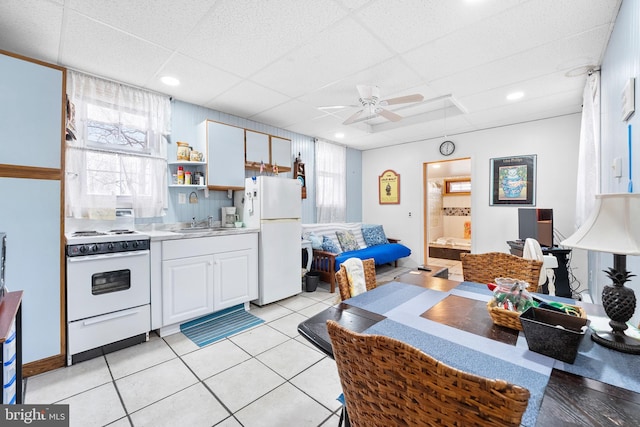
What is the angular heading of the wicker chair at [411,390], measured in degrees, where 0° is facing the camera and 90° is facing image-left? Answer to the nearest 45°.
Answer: approximately 225°

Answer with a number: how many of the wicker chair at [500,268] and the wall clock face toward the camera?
2

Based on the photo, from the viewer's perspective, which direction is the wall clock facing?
toward the camera

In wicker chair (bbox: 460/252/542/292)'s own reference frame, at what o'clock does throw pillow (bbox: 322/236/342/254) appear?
The throw pillow is roughly at 4 o'clock from the wicker chair.

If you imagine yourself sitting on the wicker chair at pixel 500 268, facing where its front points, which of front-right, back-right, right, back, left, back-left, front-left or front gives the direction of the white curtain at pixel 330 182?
back-right

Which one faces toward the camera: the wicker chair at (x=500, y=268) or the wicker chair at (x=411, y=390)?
the wicker chair at (x=500, y=268)

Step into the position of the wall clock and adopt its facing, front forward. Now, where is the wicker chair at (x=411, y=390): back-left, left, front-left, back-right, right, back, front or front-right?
front

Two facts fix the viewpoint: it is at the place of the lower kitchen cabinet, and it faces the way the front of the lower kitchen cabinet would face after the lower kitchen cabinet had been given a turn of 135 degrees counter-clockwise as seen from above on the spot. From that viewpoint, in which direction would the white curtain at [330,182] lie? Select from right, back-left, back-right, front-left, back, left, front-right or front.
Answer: front-right

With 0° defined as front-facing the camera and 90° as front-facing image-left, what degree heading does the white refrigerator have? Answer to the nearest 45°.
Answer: approximately 315°

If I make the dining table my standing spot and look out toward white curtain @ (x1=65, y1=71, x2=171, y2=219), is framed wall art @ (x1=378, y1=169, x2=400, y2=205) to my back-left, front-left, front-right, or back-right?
front-right

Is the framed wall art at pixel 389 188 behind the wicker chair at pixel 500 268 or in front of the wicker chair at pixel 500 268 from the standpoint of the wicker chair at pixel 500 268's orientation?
behind

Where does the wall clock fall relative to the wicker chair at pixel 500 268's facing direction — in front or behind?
behind

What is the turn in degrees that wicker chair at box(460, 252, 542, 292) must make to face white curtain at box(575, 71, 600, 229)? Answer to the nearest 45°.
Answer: approximately 135° to its left

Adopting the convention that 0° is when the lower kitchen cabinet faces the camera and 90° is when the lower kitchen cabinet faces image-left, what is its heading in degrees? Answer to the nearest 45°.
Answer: approximately 315°
